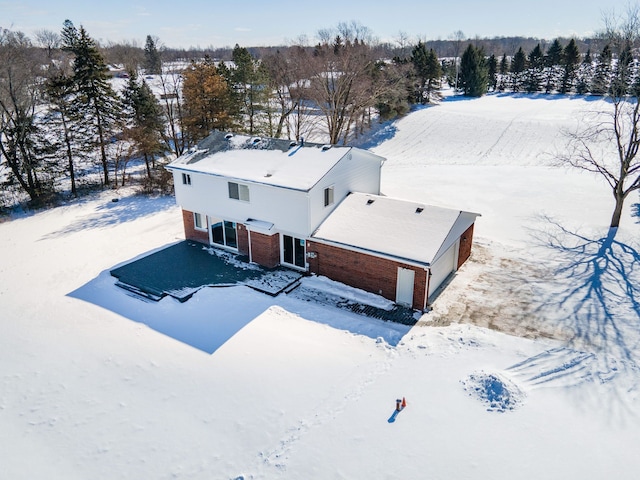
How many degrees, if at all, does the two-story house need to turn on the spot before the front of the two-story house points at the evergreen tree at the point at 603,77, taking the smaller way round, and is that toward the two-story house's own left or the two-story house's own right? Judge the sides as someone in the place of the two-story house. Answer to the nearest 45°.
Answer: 0° — it already faces it

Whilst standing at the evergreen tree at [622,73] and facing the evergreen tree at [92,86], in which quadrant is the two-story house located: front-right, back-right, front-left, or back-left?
front-left

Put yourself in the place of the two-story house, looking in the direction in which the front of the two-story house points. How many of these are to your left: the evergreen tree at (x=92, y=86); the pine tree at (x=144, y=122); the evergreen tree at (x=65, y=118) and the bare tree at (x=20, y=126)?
4

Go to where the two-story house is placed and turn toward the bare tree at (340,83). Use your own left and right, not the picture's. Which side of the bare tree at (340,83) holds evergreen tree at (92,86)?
left

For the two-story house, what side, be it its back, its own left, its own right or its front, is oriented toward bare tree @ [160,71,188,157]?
left

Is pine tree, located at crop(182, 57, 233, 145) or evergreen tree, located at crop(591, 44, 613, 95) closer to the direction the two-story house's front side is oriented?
the evergreen tree

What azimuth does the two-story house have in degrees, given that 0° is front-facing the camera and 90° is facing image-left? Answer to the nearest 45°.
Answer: approximately 225°

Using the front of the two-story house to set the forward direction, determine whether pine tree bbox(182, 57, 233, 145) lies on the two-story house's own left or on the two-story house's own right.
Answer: on the two-story house's own left

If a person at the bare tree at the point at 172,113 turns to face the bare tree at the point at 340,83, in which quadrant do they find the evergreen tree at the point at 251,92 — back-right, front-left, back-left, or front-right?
front-left

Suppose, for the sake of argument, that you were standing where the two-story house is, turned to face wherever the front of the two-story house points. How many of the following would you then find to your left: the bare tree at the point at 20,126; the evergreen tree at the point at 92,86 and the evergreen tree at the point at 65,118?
3

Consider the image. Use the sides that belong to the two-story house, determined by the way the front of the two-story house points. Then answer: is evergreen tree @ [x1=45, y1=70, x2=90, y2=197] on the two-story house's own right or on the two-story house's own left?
on the two-story house's own left

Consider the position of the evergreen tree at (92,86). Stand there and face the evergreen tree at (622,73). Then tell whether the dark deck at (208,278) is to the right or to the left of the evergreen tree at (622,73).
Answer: right

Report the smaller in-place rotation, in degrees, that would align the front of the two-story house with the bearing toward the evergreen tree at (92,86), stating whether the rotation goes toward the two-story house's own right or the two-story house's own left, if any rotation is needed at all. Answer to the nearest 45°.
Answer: approximately 90° to the two-story house's own left

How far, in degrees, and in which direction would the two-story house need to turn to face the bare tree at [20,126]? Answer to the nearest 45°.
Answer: approximately 90° to its left

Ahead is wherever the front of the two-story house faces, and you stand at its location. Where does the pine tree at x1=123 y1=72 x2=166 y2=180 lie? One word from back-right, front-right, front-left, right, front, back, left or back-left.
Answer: left

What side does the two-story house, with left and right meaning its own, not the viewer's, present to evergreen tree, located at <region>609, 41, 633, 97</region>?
front

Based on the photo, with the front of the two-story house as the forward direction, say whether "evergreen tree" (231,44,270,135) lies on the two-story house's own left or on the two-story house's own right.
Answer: on the two-story house's own left
